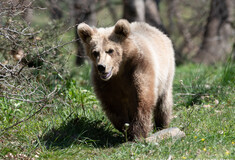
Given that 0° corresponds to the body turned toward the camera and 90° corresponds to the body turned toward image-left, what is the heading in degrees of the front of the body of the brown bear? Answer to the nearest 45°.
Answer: approximately 45°

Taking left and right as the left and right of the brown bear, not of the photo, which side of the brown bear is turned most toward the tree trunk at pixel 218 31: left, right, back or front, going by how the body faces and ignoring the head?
back
